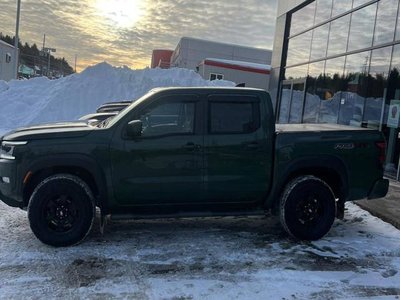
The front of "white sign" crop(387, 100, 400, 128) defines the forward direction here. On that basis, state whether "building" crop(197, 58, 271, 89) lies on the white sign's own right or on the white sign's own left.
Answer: on the white sign's own right

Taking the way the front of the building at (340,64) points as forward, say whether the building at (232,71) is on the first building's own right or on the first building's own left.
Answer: on the first building's own right

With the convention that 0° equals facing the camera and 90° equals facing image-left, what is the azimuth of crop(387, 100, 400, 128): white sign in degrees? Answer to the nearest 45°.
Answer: approximately 45°

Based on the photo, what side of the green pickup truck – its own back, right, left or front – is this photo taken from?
left

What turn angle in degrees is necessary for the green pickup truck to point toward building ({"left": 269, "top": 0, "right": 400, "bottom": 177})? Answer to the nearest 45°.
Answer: approximately 135° to its right

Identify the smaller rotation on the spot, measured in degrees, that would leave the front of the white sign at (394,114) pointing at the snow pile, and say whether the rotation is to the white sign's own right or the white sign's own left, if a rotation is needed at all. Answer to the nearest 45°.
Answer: approximately 90° to the white sign's own right

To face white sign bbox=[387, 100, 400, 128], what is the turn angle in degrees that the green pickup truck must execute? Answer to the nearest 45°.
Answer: approximately 135° to its right
